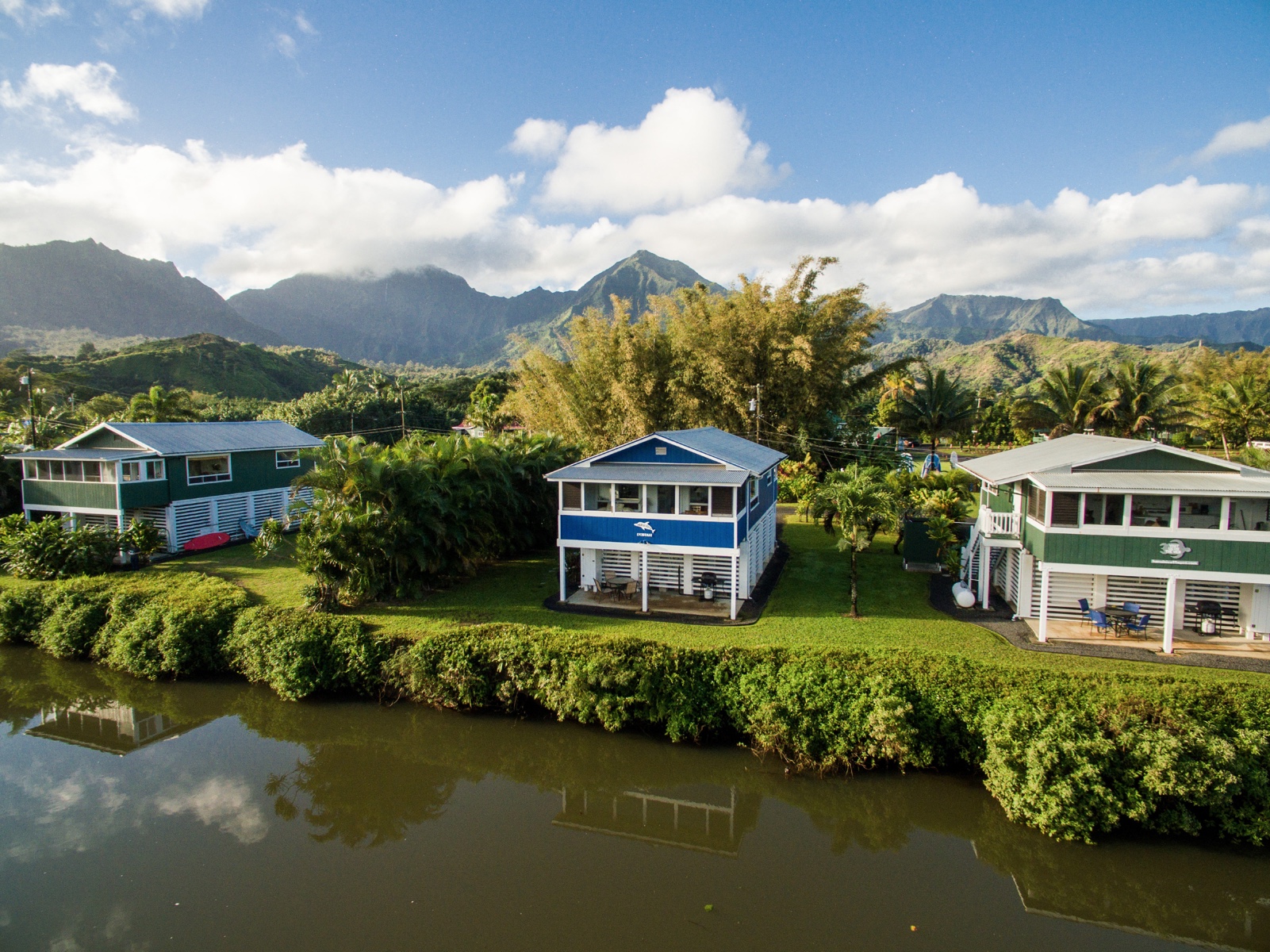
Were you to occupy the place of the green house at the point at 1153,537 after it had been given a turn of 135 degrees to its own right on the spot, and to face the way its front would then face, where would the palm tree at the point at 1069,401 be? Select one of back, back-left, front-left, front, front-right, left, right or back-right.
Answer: front-right

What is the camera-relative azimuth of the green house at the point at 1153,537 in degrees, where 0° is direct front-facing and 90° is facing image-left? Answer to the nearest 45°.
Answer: approximately 0°

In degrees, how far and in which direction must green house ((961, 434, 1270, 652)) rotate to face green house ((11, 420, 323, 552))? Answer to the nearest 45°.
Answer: approximately 90° to its right

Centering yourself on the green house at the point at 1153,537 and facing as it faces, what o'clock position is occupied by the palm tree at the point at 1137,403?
The palm tree is roughly at 6 o'clock from the green house.

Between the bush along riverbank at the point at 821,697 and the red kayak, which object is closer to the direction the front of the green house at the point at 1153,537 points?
the bush along riverbank

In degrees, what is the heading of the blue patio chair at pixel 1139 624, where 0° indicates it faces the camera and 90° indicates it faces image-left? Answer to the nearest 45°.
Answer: approximately 90°

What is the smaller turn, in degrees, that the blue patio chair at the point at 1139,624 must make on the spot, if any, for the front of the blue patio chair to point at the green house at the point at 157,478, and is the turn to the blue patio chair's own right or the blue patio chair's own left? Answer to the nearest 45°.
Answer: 0° — it already faces it

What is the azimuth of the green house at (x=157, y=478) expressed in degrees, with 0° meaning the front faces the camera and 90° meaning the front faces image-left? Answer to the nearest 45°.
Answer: approximately 45°

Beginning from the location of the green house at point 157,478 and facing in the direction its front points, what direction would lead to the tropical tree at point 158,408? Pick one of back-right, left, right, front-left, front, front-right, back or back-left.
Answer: back-right

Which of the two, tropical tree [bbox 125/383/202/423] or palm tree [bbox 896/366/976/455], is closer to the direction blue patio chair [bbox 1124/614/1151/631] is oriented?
the tropical tree

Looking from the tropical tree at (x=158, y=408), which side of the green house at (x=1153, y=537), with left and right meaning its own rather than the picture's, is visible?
right

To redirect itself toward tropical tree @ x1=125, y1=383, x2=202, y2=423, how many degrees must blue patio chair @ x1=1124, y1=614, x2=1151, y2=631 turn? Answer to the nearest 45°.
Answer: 0° — it already faces it
